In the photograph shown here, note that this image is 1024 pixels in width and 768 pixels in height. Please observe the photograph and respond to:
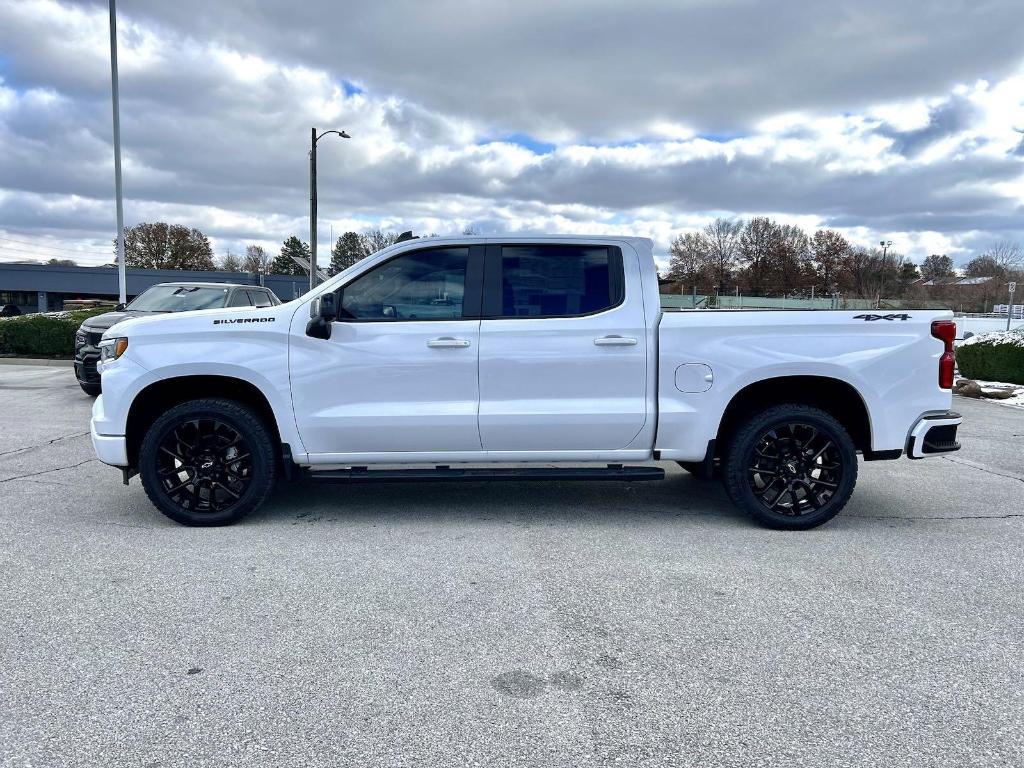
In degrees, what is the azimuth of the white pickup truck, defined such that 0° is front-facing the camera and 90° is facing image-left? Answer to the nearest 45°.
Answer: approximately 90°

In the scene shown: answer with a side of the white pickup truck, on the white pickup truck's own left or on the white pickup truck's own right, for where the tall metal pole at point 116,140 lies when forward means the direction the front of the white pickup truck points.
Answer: on the white pickup truck's own right

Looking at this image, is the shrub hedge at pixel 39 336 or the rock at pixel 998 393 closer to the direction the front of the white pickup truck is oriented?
the shrub hedge

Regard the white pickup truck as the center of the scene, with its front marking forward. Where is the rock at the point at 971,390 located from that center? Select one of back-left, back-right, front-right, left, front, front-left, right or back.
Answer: back-right

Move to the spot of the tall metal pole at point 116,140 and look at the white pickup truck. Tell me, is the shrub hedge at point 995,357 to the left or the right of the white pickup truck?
left

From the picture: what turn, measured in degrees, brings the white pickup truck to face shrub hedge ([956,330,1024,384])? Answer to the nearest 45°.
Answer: approximately 135° to its right

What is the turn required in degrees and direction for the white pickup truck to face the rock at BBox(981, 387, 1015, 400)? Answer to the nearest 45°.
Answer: approximately 135° to its right

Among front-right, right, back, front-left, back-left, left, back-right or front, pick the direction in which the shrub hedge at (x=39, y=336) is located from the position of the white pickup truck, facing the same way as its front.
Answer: front-right

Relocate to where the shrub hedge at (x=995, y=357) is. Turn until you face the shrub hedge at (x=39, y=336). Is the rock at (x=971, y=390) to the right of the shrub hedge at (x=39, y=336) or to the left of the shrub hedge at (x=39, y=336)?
left
